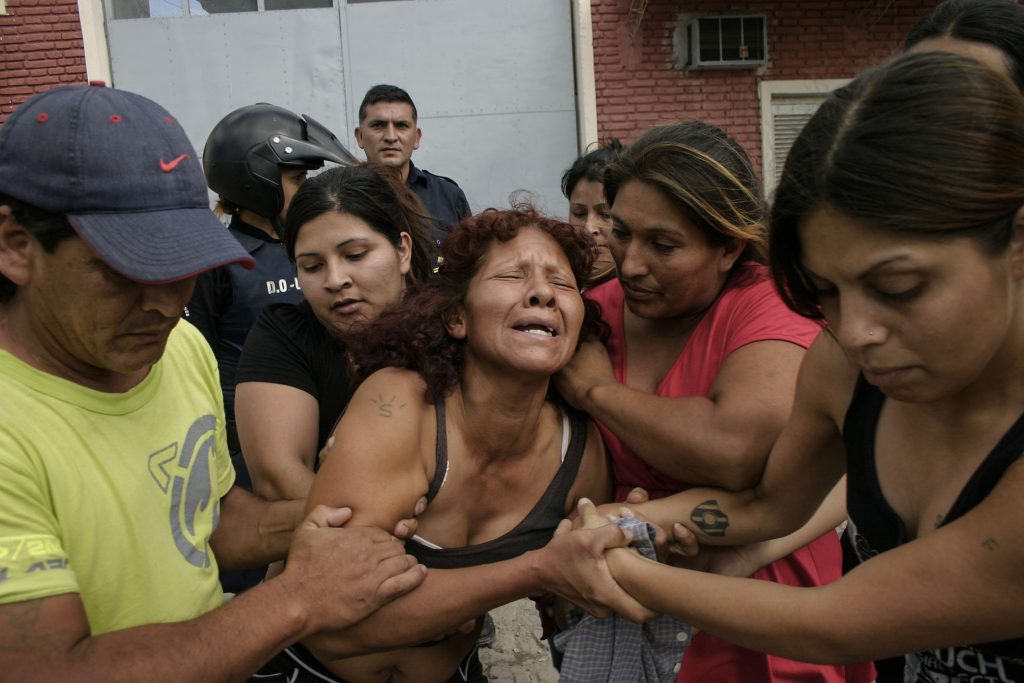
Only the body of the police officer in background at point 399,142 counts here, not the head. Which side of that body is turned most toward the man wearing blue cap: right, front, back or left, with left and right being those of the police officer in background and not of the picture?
front

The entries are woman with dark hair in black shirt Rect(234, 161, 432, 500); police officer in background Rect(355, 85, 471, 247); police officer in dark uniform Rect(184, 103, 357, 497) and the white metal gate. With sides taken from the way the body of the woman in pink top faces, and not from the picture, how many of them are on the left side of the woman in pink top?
0

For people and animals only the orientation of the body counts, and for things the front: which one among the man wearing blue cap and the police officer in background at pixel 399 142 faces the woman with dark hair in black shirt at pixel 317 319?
the police officer in background

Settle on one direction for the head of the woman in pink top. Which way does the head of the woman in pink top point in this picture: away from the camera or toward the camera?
toward the camera

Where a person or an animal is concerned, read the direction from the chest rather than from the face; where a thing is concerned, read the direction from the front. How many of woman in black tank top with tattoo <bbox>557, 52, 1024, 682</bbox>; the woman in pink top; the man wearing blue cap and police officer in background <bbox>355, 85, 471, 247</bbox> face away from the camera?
0

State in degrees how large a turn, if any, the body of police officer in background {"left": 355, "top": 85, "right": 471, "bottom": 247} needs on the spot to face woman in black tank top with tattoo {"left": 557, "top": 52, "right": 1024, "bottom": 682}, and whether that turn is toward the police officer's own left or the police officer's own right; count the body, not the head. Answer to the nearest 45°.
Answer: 0° — they already face them

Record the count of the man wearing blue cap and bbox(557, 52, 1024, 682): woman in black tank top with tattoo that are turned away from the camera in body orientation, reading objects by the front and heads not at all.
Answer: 0

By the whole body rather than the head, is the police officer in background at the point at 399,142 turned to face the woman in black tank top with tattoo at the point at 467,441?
yes

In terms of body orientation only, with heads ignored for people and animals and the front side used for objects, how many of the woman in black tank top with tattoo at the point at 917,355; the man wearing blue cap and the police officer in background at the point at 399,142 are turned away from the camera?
0

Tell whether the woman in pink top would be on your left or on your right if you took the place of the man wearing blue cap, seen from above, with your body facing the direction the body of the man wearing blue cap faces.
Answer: on your left

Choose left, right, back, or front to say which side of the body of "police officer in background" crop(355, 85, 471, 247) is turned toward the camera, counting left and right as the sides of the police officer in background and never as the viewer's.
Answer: front

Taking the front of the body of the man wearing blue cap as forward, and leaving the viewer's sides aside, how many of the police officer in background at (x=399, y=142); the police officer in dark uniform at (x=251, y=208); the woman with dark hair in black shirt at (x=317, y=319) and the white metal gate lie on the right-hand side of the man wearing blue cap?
0

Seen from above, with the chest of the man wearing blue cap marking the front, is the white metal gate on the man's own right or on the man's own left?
on the man's own left

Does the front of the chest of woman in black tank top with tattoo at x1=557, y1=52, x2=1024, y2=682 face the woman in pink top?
no

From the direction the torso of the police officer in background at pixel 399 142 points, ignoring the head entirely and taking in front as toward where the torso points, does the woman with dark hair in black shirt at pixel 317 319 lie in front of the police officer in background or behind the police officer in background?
in front

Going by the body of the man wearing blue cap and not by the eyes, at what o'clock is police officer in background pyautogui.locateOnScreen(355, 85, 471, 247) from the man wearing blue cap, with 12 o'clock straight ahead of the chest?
The police officer in background is roughly at 8 o'clock from the man wearing blue cap.
